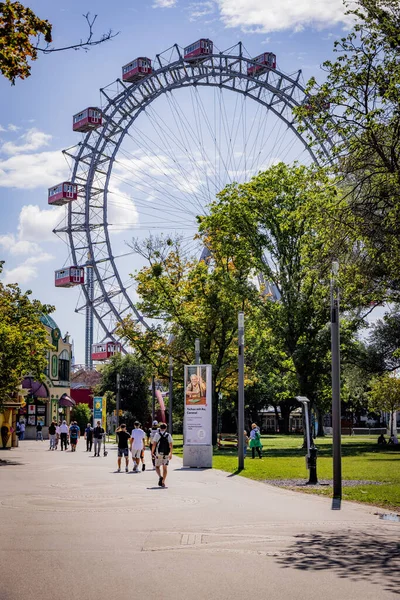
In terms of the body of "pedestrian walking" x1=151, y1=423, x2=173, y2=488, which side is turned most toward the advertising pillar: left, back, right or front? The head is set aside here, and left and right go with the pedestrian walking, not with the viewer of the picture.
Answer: front

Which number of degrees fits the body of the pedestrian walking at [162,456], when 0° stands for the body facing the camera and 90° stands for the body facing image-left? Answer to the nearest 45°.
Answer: approximately 180°

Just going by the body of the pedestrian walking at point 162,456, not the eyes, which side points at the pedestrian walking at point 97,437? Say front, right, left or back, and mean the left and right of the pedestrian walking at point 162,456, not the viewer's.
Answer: front

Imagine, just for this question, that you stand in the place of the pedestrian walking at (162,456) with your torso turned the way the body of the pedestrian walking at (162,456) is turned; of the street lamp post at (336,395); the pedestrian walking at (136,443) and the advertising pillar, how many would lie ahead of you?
2

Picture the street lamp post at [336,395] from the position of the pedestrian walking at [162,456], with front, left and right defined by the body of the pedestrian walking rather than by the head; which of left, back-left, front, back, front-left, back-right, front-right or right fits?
back-right

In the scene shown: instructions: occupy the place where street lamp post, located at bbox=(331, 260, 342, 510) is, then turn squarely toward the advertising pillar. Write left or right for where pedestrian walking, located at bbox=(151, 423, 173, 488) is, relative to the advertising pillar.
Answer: left

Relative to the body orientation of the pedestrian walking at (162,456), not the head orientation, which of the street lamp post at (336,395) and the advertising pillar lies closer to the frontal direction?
the advertising pillar

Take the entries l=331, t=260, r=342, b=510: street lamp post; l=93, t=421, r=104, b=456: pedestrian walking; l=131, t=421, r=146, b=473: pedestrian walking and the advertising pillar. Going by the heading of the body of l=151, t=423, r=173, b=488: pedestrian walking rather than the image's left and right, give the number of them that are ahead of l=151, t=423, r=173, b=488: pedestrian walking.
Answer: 3

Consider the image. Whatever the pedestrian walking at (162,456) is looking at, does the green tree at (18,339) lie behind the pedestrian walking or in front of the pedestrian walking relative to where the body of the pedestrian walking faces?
in front
